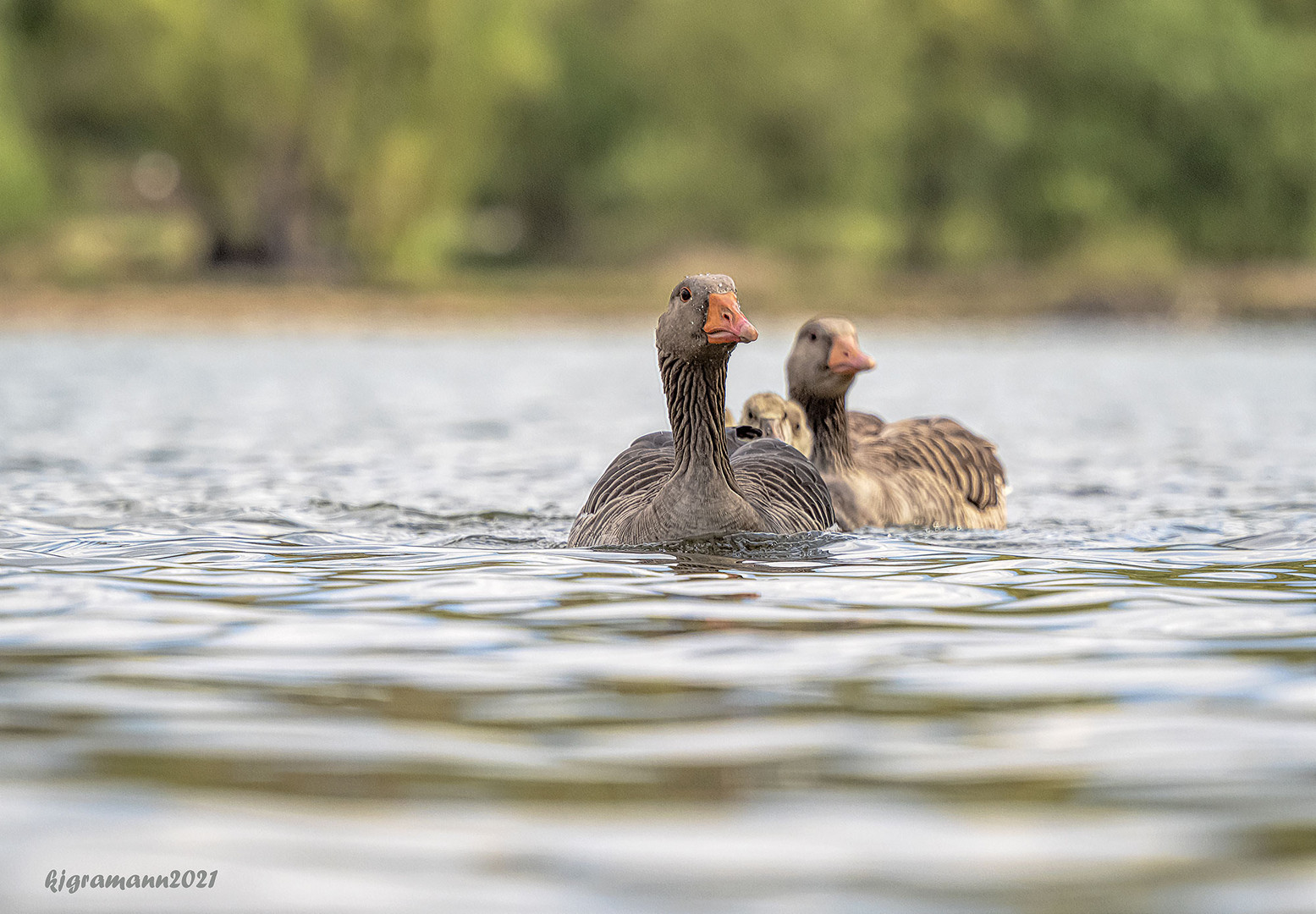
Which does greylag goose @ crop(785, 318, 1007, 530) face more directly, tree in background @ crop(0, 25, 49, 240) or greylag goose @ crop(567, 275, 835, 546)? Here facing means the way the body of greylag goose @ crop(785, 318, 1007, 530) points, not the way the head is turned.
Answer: the greylag goose

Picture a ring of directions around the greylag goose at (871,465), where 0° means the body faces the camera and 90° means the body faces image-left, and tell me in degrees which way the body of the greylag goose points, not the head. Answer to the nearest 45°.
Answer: approximately 45°

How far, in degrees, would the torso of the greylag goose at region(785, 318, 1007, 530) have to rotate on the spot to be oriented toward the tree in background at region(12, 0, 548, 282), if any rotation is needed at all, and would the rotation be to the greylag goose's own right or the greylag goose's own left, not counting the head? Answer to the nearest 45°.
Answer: approximately 90° to the greylag goose's own right

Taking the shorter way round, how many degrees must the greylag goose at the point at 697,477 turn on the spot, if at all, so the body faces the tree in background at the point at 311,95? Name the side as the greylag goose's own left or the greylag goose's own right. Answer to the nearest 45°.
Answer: approximately 180°

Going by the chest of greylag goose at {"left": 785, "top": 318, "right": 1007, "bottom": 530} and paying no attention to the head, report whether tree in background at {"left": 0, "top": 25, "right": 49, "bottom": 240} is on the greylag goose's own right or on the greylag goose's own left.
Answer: on the greylag goose's own right

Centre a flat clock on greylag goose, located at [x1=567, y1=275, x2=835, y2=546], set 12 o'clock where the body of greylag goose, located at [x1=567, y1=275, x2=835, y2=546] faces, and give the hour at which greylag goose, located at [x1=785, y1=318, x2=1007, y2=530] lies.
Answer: greylag goose, located at [x1=785, y1=318, x2=1007, y2=530] is roughly at 7 o'clock from greylag goose, located at [x1=567, y1=275, x2=835, y2=546].

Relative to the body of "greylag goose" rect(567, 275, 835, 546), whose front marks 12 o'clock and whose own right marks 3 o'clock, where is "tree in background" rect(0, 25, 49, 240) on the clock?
The tree in background is roughly at 5 o'clock from the greylag goose.

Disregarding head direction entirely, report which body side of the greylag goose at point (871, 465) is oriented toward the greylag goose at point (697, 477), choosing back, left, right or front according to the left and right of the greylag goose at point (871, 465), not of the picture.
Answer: front

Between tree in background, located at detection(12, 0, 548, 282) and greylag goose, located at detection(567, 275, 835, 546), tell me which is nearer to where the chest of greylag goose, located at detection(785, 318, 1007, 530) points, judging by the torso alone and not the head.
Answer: the greylag goose

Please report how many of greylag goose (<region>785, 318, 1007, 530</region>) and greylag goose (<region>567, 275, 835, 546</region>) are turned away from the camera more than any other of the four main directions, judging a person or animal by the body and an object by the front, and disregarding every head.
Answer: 0

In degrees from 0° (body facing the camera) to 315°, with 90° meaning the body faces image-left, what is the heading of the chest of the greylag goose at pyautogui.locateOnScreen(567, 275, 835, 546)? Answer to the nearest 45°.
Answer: approximately 0°
